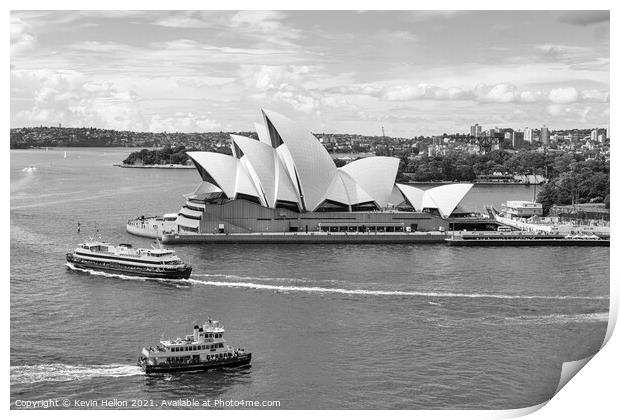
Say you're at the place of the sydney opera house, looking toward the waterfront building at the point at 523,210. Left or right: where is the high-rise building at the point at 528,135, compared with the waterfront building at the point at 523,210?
left

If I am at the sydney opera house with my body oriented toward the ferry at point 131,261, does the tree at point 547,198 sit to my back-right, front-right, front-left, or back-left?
back-left

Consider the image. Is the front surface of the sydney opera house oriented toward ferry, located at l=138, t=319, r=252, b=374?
no
